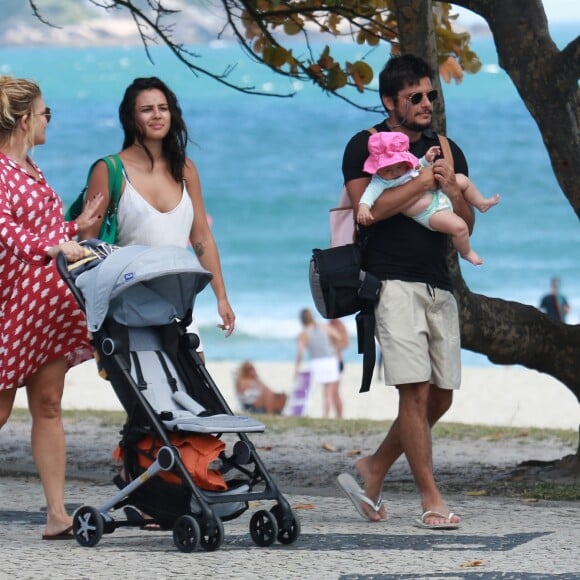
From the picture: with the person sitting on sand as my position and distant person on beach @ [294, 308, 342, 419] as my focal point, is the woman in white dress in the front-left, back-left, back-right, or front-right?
back-right

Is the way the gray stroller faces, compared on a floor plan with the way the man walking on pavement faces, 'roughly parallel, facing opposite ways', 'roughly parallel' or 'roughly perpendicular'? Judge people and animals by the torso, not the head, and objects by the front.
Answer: roughly parallel

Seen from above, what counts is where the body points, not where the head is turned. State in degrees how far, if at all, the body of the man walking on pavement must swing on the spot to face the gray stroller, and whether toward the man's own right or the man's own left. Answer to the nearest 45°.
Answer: approximately 90° to the man's own right

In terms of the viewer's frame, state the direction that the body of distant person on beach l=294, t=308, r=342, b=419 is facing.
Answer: away from the camera

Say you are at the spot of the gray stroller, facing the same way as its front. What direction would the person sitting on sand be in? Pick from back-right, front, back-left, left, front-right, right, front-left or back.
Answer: back-left

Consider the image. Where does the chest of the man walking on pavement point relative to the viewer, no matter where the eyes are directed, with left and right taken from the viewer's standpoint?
facing the viewer and to the right of the viewer

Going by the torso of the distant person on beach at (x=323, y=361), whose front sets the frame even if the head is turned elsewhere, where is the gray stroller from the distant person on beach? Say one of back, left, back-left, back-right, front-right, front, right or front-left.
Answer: back

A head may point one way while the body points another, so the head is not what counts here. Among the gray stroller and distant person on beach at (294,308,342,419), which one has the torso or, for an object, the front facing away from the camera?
the distant person on beach

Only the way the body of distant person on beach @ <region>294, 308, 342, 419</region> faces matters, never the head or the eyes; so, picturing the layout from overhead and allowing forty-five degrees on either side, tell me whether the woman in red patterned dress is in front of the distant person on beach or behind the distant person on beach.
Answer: behind

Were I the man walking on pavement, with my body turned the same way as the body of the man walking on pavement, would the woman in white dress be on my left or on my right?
on my right

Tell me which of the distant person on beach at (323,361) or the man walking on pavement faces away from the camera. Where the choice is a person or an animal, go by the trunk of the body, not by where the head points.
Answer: the distant person on beach

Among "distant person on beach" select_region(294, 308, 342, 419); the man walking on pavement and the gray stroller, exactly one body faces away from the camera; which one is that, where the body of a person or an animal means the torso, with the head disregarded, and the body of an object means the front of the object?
the distant person on beach

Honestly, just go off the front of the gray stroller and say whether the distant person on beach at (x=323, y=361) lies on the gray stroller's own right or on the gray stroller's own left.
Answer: on the gray stroller's own left

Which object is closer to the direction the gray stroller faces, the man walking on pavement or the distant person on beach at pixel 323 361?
the man walking on pavement
